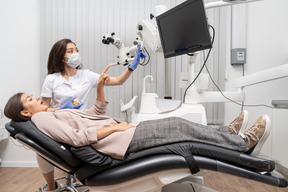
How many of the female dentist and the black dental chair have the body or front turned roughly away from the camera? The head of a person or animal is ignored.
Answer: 0

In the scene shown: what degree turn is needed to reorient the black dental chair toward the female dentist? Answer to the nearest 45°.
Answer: approximately 135° to its left

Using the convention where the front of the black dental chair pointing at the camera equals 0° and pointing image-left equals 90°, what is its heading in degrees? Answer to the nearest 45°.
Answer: approximately 270°
